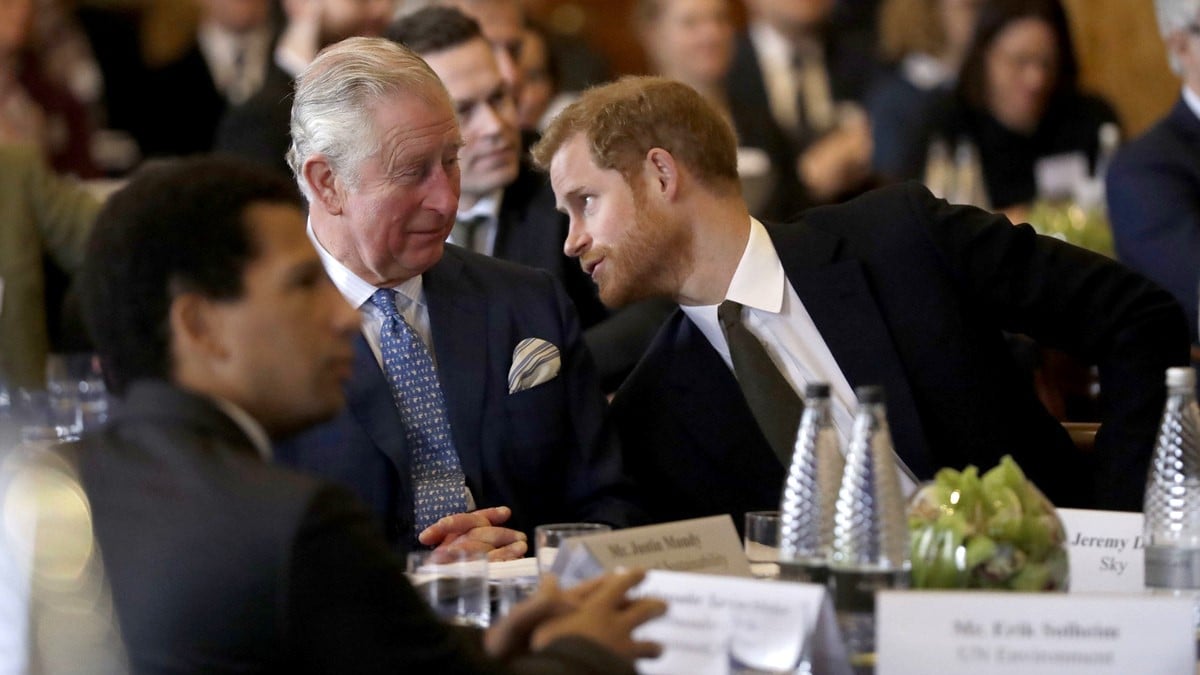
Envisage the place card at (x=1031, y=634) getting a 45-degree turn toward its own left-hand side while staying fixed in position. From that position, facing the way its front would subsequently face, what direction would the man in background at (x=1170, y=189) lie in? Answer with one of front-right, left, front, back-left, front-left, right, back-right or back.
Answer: back-left

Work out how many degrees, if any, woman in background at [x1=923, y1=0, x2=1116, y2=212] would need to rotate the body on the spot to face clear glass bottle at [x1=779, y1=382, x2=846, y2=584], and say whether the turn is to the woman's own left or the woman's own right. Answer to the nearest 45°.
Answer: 0° — they already face it

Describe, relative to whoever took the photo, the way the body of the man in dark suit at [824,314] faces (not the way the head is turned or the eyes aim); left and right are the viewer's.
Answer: facing the viewer and to the left of the viewer

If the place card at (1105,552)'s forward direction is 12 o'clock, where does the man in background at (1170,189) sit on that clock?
The man in background is roughly at 6 o'clock from the place card.

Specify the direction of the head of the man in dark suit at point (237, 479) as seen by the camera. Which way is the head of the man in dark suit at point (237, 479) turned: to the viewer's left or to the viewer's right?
to the viewer's right

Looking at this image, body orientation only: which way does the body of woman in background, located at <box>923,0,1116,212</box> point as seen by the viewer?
toward the camera

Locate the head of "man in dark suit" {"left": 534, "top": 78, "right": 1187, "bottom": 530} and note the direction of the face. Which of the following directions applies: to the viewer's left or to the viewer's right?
to the viewer's left

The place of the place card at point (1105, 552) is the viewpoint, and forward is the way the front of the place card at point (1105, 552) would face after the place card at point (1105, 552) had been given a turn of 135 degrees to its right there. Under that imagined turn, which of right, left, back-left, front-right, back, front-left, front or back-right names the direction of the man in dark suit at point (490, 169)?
front

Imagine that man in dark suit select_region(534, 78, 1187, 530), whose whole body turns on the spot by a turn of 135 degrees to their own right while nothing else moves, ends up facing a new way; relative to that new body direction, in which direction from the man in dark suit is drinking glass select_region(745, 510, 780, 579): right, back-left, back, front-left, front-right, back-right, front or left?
back

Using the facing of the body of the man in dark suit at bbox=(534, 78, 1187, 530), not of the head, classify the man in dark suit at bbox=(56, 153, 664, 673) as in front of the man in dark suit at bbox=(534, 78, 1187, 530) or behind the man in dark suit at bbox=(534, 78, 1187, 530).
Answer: in front

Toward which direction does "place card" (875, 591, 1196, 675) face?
toward the camera

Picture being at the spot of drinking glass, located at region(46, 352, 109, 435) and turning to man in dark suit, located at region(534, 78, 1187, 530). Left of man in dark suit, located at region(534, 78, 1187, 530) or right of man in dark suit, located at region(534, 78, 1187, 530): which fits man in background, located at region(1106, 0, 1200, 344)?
left
